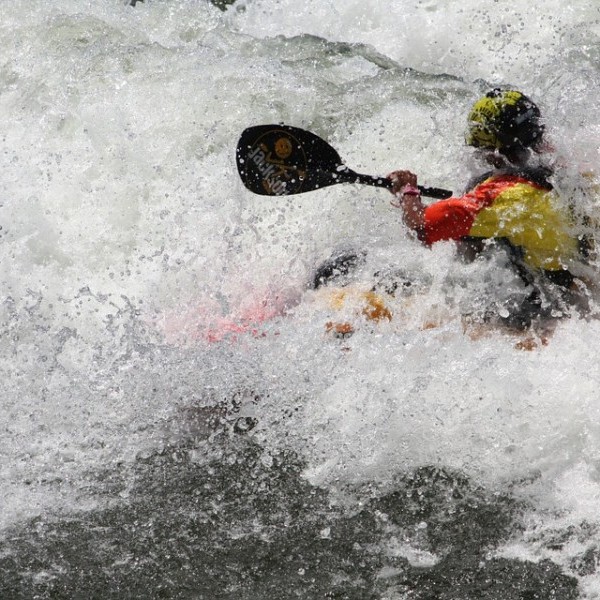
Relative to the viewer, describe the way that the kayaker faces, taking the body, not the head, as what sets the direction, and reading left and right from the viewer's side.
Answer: facing away from the viewer and to the left of the viewer
